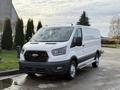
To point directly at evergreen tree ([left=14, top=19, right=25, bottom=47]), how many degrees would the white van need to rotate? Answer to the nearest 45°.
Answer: approximately 135° to its right

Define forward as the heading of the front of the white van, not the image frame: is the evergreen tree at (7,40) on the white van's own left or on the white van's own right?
on the white van's own right

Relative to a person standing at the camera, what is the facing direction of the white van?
facing the viewer and to the left of the viewer

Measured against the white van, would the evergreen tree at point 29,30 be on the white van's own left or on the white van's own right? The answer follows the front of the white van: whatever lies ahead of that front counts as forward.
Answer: on the white van's own right
